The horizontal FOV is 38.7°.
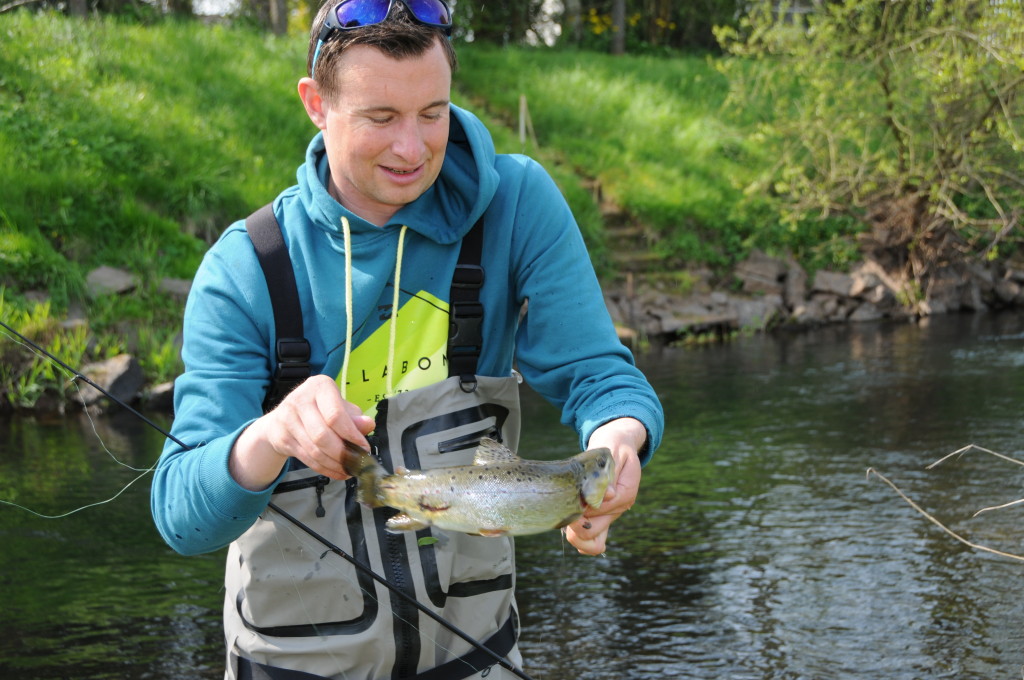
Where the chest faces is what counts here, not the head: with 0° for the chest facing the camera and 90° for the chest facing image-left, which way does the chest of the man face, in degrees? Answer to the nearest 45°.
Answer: approximately 0°

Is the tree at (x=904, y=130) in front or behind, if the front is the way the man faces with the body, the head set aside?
behind

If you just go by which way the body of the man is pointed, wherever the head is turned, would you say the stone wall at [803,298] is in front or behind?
behind
